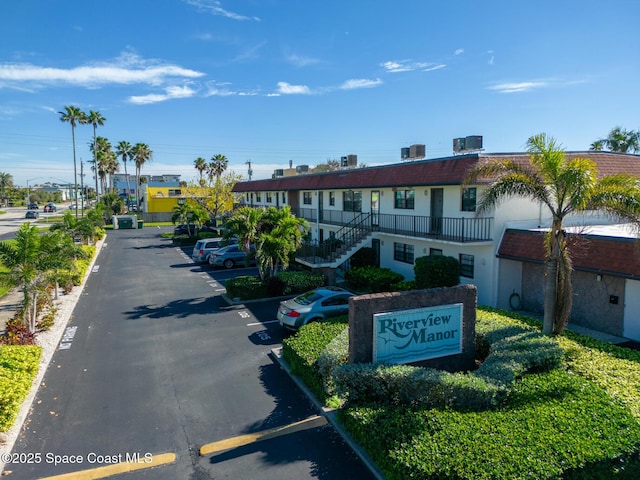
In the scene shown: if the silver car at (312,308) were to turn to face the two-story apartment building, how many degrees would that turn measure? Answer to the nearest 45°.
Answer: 0° — it already faces it

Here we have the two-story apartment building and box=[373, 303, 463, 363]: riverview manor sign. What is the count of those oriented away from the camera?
0

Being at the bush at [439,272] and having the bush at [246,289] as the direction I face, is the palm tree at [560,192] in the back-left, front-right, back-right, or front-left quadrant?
back-left

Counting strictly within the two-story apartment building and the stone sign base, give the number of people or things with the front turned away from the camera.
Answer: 0

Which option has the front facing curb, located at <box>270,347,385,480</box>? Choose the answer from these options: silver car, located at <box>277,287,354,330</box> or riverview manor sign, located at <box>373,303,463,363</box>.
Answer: the riverview manor sign

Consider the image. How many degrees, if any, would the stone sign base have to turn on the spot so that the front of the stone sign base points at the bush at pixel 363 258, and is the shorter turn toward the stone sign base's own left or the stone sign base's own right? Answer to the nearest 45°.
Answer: approximately 135° to the stone sign base's own right
